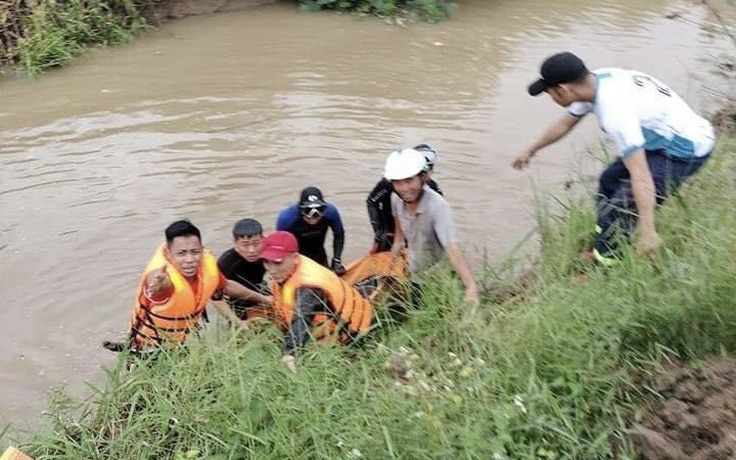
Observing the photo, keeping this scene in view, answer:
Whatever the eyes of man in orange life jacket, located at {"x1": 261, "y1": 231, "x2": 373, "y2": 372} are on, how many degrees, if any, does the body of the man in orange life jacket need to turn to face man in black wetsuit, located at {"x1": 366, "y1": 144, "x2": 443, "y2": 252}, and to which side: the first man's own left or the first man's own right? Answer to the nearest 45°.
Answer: approximately 180°

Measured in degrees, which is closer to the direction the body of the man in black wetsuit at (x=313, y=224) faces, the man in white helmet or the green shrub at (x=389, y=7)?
the man in white helmet

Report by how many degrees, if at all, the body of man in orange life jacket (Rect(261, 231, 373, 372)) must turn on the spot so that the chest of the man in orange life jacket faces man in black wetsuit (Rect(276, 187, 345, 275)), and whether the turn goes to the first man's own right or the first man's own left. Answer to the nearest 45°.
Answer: approximately 135° to the first man's own right

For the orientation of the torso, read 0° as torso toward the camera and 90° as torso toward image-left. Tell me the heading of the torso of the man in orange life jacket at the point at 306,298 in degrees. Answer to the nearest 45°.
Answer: approximately 45°

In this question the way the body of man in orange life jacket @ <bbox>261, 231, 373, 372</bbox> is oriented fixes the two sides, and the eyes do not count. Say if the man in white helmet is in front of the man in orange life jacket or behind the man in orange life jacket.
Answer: behind

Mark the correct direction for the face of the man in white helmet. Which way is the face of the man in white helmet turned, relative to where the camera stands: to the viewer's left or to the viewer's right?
to the viewer's left

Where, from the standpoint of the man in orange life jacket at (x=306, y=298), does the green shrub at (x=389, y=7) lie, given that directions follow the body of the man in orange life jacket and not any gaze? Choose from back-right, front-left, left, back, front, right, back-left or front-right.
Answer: back-right

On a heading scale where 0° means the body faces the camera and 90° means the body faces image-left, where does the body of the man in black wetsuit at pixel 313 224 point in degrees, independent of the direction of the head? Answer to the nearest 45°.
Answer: approximately 0°
